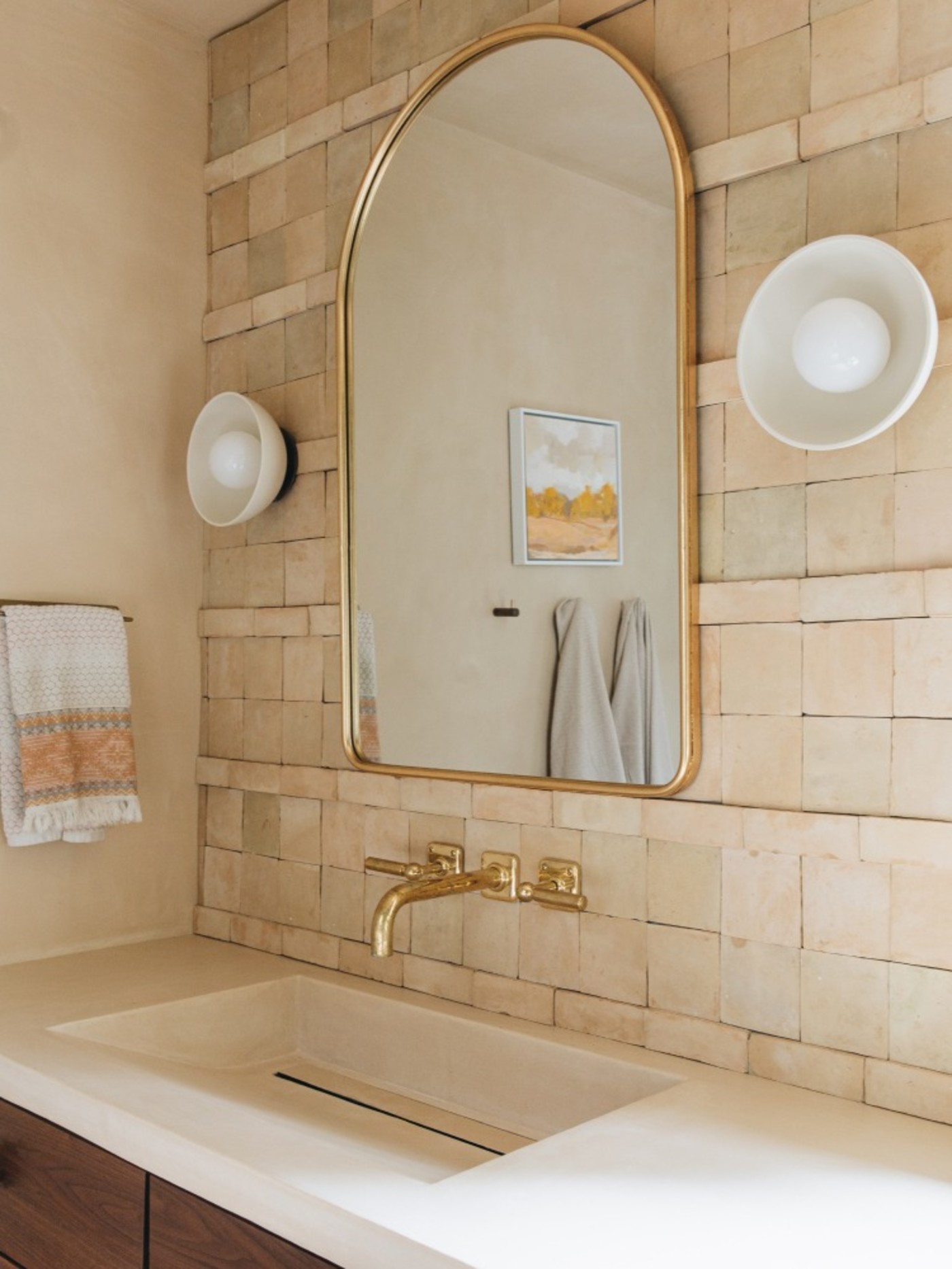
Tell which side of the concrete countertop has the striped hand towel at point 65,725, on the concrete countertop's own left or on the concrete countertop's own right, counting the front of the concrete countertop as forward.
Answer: on the concrete countertop's own right

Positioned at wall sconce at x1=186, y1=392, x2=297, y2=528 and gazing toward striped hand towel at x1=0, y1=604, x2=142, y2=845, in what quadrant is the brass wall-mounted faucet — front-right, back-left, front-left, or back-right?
back-left

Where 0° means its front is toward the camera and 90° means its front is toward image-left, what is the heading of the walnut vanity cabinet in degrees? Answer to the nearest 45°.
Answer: approximately 45°

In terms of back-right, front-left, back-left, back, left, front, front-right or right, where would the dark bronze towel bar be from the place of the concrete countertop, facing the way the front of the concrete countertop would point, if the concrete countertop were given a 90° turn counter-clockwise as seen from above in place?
back

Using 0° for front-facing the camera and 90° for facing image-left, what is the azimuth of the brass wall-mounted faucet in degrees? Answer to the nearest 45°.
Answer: approximately 45°

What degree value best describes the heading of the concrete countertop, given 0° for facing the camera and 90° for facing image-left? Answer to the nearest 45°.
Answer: approximately 45°

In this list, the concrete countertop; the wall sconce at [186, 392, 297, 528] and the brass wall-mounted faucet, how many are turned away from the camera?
0
